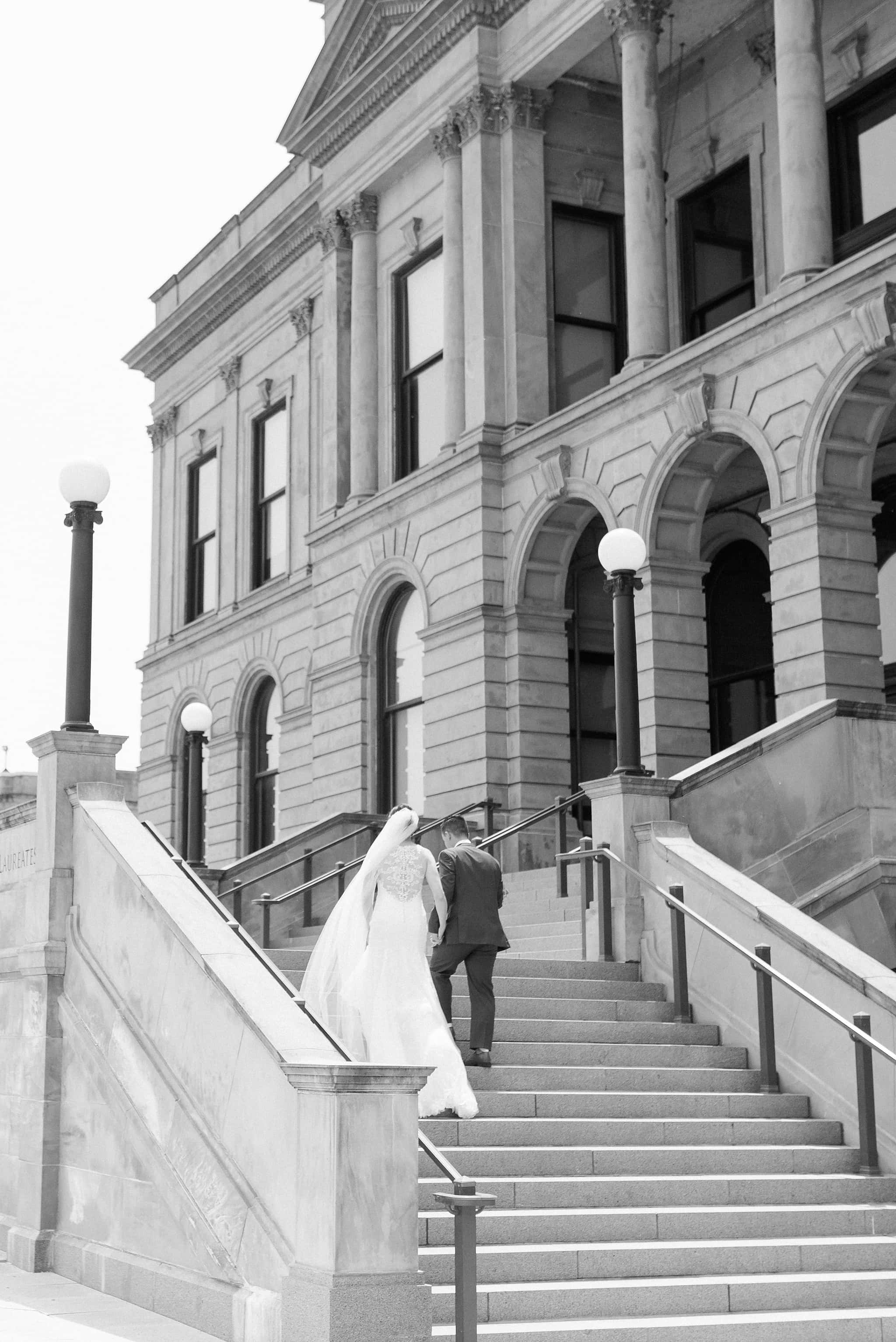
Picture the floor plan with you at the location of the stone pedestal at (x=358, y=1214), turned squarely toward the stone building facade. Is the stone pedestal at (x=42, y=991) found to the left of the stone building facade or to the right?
left

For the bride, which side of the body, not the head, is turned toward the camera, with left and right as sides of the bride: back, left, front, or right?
back

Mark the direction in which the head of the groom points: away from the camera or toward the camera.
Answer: away from the camera

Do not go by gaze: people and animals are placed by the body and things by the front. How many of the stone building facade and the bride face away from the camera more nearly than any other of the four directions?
1

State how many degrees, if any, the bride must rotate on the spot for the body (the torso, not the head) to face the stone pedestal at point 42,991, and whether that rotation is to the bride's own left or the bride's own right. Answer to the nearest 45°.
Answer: approximately 45° to the bride's own left

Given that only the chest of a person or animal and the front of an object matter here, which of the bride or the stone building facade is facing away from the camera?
the bride

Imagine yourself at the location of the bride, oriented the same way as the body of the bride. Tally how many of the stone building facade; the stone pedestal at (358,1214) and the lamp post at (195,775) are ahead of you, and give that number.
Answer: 2

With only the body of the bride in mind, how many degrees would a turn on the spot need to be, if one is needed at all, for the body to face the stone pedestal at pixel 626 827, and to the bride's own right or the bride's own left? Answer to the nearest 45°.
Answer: approximately 45° to the bride's own right

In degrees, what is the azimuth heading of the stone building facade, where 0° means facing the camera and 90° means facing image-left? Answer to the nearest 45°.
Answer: approximately 45°

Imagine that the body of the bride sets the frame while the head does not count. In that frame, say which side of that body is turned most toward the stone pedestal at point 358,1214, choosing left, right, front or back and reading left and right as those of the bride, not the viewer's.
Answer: back

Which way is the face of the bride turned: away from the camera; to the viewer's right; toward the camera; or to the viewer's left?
away from the camera
